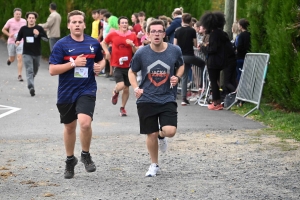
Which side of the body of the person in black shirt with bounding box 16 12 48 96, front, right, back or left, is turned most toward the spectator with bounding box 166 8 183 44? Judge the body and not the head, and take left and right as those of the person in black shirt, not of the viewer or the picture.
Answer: left

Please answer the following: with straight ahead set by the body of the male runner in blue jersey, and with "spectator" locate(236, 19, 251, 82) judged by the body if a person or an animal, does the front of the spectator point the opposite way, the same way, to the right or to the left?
to the right

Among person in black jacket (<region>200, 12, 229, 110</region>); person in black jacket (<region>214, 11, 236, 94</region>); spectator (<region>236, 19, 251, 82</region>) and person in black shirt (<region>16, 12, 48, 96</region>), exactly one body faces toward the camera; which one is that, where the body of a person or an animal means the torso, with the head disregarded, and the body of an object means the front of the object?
person in black shirt (<region>16, 12, 48, 96</region>)

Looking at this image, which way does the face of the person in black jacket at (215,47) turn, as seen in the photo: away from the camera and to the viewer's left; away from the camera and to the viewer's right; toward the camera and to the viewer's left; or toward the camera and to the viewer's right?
away from the camera and to the viewer's left

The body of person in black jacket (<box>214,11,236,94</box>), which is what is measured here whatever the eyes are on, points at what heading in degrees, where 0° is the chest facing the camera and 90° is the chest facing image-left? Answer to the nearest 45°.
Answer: approximately 90°

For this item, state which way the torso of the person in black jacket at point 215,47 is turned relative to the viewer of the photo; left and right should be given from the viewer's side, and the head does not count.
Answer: facing to the left of the viewer

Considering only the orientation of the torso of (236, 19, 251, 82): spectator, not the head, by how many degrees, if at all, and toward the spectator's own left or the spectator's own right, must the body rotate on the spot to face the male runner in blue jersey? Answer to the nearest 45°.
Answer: approximately 90° to the spectator's own left

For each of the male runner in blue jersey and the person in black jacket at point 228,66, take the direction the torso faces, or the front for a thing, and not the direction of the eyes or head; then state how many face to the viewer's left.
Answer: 1

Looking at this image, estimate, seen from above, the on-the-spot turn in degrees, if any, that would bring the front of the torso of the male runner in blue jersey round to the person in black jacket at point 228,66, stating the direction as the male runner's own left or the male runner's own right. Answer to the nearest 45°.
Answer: approximately 135° to the male runner's own left

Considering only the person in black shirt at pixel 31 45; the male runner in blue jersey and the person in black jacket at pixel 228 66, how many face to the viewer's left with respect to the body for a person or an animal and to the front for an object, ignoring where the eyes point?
1

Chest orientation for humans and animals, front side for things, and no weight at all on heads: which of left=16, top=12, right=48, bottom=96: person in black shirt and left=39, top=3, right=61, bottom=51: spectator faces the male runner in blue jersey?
the person in black shirt

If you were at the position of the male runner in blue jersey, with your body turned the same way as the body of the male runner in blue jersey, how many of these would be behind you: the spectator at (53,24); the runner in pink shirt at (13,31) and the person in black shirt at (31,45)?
3
